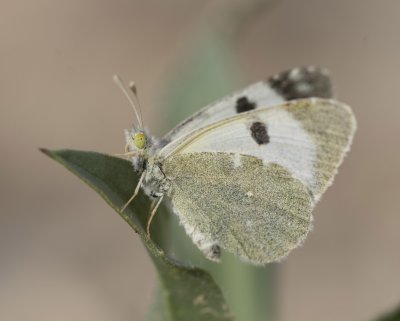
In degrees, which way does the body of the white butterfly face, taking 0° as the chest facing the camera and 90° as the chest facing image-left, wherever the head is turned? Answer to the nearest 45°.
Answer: approximately 90°
